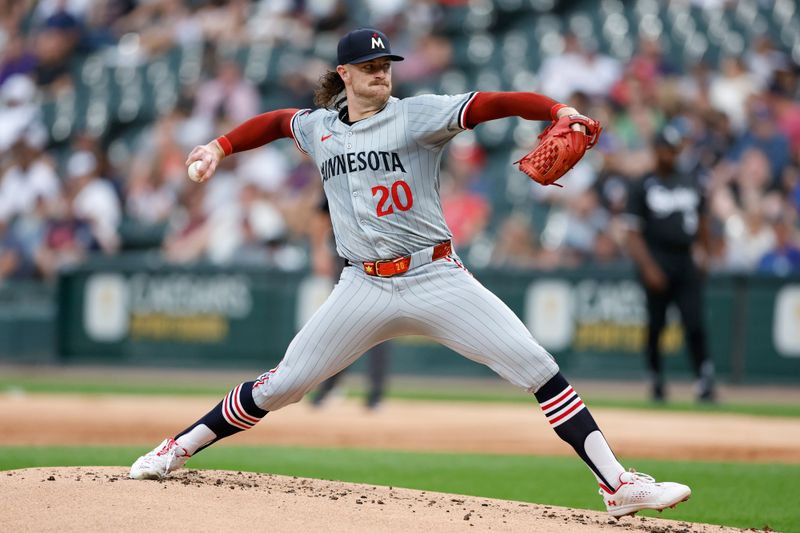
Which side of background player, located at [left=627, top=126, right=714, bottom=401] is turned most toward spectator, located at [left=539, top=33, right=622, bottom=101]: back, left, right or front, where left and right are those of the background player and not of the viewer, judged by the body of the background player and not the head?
back

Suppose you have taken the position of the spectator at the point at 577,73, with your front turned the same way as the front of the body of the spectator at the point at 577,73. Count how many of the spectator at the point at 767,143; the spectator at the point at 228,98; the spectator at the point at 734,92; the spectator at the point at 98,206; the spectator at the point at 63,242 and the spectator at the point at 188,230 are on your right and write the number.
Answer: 4

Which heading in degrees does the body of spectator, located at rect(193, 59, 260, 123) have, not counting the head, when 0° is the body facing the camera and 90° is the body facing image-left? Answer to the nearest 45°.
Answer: approximately 0°

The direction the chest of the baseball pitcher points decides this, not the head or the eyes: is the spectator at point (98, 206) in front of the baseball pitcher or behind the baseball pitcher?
behind

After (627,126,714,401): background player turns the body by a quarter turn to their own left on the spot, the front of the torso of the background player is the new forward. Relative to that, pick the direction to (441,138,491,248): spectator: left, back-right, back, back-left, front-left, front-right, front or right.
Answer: back-left

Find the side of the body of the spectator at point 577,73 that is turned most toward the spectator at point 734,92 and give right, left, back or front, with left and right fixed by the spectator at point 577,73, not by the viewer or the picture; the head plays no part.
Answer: left

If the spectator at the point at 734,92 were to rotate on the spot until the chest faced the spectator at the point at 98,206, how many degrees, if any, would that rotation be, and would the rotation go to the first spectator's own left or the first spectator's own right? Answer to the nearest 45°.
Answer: approximately 90° to the first spectator's own right
